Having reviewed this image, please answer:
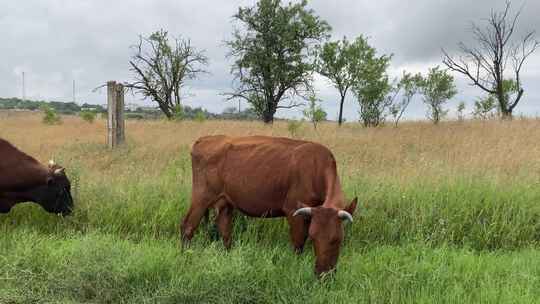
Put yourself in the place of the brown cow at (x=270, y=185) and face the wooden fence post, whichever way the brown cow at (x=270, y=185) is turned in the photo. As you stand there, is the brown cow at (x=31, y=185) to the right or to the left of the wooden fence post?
left

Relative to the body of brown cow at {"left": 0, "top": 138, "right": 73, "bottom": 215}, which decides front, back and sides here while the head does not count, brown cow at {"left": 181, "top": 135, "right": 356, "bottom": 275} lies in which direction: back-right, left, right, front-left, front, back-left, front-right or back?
front-right

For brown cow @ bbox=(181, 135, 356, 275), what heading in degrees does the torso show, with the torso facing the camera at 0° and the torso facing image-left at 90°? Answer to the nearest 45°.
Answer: approximately 315°

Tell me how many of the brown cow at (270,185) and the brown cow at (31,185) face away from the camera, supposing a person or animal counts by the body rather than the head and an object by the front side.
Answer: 0

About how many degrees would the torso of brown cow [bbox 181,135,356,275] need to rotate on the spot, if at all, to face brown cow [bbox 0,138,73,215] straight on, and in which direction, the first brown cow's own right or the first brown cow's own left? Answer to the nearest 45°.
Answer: approximately 135° to the first brown cow's own right

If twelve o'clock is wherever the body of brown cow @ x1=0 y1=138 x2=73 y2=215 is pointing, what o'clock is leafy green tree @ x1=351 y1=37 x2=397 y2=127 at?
The leafy green tree is roughly at 11 o'clock from the brown cow.

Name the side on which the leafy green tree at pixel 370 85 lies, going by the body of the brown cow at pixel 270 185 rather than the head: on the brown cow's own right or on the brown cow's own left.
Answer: on the brown cow's own left

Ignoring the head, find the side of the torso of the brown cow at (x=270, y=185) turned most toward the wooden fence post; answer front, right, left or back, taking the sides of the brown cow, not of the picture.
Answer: left

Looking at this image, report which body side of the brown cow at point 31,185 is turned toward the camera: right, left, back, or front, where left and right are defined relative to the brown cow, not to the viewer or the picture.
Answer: right
